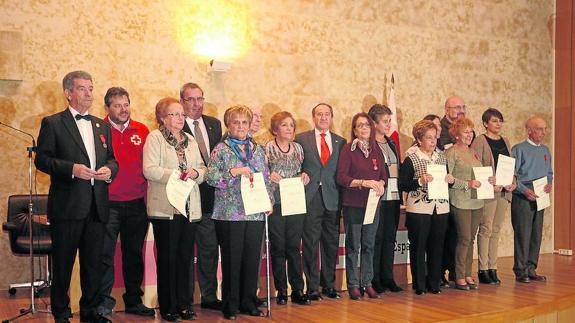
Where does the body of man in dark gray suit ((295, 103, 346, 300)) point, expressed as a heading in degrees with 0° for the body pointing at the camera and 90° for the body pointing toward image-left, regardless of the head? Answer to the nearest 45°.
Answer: approximately 0°

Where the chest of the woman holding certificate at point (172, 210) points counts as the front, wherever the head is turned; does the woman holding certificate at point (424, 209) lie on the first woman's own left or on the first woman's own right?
on the first woman's own left

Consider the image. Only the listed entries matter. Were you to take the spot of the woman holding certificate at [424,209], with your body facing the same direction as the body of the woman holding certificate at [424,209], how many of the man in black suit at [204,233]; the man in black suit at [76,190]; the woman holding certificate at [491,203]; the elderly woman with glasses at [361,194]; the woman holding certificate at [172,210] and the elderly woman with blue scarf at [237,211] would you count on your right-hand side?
5

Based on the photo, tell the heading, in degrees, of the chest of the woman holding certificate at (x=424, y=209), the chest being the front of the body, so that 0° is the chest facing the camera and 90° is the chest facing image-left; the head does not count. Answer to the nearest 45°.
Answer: approximately 315°

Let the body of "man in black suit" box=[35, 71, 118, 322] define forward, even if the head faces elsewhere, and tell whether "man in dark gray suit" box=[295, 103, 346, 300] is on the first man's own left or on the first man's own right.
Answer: on the first man's own left
